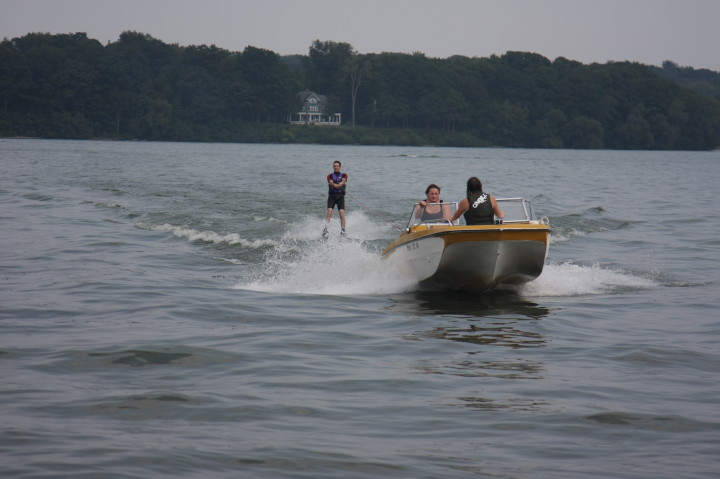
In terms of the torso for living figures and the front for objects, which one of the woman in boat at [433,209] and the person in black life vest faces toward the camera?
the woman in boat

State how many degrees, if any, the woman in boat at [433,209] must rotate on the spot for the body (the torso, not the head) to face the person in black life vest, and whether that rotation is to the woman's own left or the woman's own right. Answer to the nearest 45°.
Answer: approximately 45° to the woman's own left

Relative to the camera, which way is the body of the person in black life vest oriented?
away from the camera

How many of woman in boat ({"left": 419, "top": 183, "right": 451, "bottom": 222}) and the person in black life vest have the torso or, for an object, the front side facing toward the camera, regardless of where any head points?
1

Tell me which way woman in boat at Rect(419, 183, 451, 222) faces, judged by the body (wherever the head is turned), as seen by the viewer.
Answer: toward the camera

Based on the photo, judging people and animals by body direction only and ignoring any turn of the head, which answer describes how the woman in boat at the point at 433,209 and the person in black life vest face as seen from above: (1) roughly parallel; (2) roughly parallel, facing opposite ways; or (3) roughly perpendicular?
roughly parallel, facing opposite ways

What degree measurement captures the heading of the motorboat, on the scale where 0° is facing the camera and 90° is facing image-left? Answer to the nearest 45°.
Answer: approximately 315°
